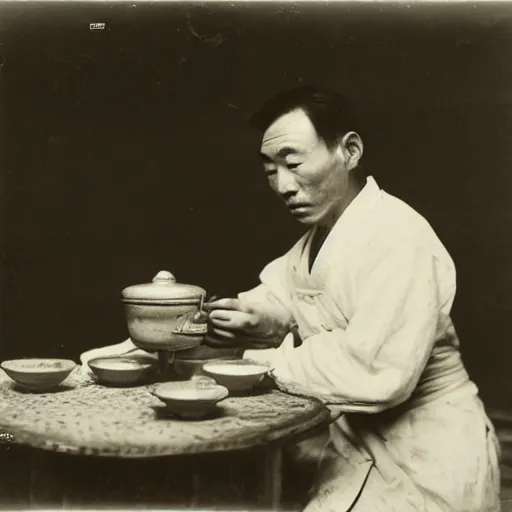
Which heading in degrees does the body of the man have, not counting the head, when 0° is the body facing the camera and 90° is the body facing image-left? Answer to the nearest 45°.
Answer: approximately 45°
